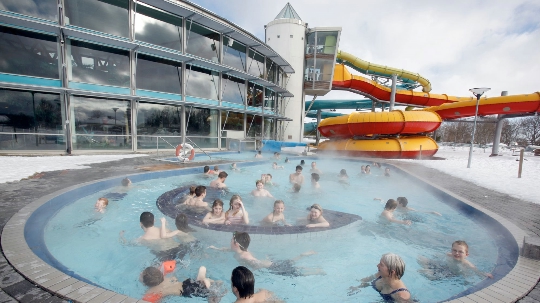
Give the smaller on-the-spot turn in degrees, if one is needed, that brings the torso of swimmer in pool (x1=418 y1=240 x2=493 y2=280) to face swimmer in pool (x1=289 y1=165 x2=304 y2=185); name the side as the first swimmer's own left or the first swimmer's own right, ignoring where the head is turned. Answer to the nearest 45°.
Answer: approximately 90° to the first swimmer's own right

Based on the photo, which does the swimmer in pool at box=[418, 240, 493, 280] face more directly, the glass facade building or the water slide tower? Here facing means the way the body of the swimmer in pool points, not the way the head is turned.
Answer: the glass facade building

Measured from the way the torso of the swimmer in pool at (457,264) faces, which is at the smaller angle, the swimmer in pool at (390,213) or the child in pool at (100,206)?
the child in pool

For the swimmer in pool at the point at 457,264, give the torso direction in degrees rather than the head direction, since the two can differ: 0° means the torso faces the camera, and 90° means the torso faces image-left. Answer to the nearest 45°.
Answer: approximately 45°

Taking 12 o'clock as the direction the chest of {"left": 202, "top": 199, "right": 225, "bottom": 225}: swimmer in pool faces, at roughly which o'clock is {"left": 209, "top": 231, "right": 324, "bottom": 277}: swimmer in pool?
{"left": 209, "top": 231, "right": 324, "bottom": 277}: swimmer in pool is roughly at 11 o'clock from {"left": 202, "top": 199, "right": 225, "bottom": 225}: swimmer in pool.

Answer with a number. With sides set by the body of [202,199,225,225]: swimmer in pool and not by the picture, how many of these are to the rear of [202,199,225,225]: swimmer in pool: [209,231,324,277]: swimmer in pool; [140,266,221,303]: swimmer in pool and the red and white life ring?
1

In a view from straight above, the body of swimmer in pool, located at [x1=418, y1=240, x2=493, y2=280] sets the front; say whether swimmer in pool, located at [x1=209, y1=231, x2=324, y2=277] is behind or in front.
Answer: in front

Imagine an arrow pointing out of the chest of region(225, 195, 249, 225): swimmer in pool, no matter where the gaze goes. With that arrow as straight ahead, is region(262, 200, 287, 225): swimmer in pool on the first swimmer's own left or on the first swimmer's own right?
on the first swimmer's own left

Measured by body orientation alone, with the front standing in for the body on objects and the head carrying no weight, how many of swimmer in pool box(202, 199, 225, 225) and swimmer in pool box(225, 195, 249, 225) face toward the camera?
2

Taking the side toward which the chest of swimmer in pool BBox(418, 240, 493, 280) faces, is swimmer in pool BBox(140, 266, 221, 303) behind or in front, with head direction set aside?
in front

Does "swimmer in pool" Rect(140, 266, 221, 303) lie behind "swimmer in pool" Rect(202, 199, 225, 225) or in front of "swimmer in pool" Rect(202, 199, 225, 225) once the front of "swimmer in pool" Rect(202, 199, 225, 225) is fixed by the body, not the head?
in front

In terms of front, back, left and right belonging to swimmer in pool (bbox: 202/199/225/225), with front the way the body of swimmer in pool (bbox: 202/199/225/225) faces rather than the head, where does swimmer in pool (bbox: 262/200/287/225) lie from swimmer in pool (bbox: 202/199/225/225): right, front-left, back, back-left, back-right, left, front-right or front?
left

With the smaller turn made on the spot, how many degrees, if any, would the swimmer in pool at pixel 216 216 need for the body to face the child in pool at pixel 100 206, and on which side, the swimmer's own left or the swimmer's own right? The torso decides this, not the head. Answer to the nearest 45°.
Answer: approximately 135° to the swimmer's own right

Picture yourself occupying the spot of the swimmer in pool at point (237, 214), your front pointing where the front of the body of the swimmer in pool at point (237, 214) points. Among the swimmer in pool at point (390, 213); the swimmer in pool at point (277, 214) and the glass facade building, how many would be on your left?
2
